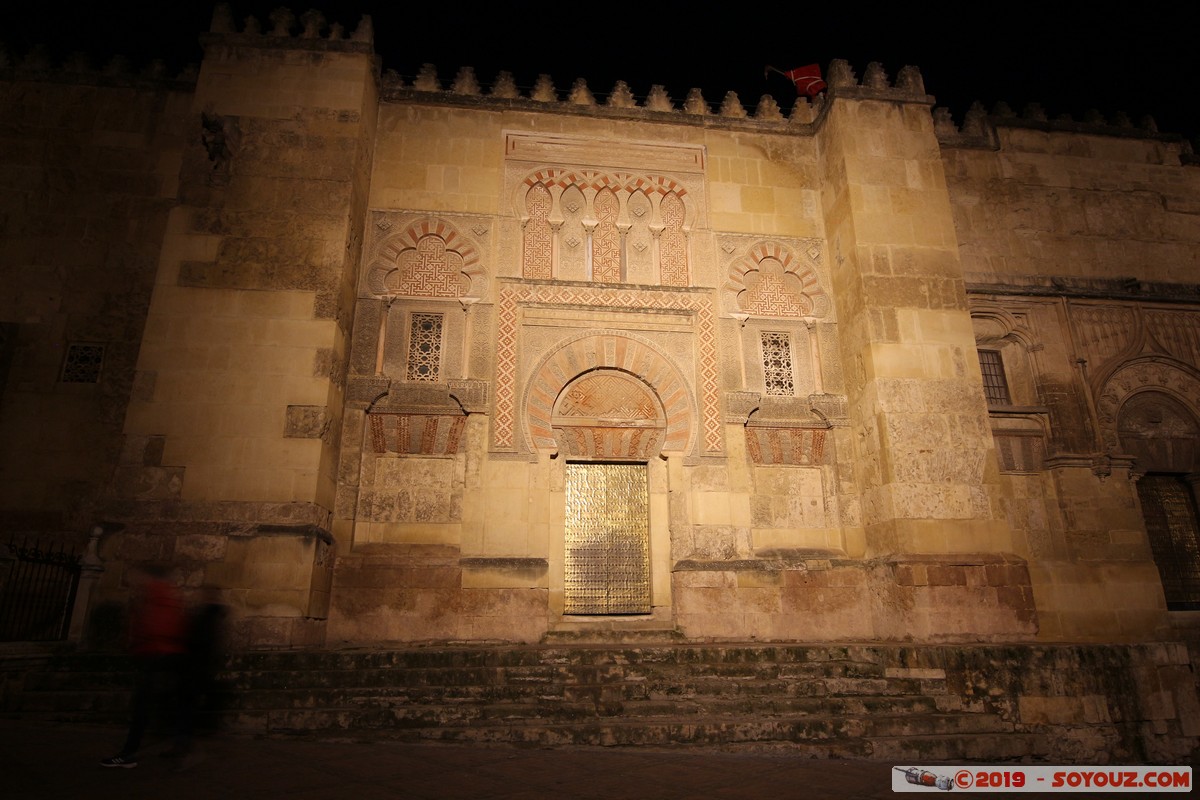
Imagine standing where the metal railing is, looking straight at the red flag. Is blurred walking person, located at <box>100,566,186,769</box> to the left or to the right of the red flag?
right
